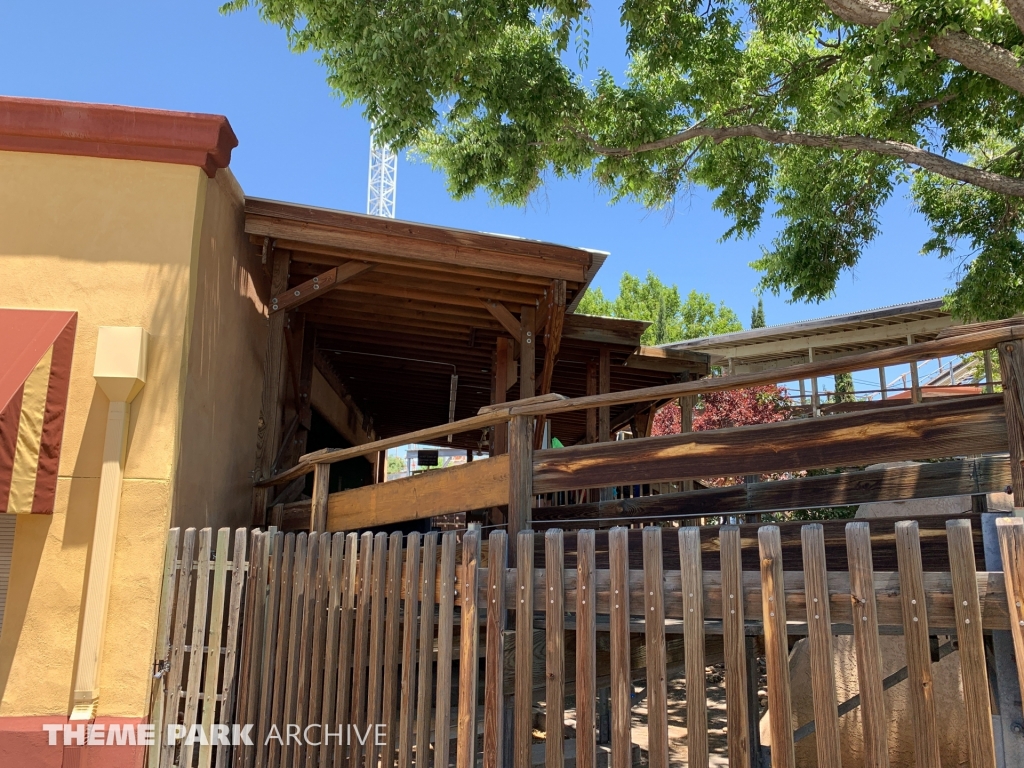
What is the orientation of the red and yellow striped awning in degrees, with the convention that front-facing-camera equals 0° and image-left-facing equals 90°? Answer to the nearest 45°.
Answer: approximately 45°

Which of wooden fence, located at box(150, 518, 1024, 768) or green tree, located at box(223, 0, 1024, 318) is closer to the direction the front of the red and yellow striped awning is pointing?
the wooden fence

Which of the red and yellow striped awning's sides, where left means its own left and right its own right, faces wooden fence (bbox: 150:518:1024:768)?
left

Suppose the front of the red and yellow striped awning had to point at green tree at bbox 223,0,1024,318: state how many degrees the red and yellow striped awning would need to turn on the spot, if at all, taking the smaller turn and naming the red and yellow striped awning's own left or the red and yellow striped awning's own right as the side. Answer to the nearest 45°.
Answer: approximately 135° to the red and yellow striped awning's own left
